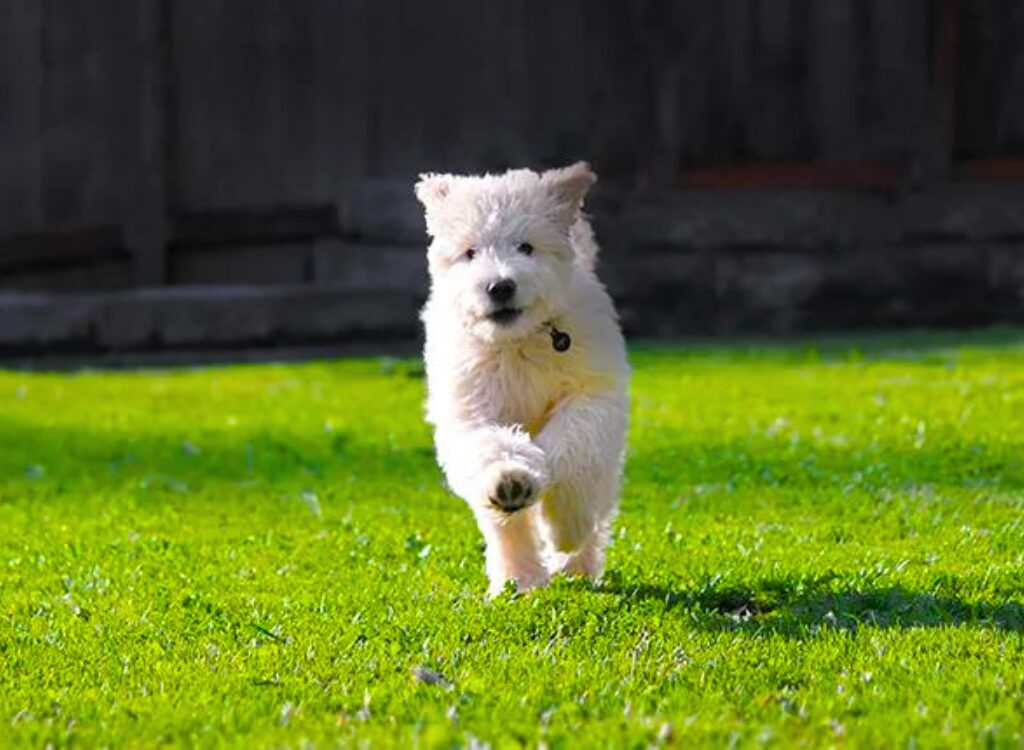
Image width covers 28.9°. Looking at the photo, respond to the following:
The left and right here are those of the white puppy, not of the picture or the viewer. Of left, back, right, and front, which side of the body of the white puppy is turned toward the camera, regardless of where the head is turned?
front
